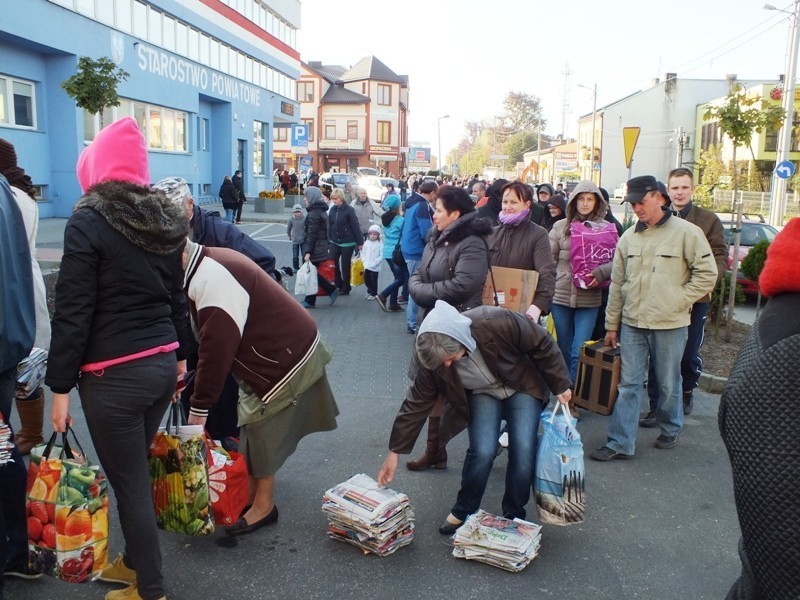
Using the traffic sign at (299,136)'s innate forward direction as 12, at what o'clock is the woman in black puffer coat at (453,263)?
The woman in black puffer coat is roughly at 12 o'clock from the traffic sign.

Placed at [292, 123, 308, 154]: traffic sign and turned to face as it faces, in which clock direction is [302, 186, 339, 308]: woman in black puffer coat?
The woman in black puffer coat is roughly at 12 o'clock from the traffic sign.

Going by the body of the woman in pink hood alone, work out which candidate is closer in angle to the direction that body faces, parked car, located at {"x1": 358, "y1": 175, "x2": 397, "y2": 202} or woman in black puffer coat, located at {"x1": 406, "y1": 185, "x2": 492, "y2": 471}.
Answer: the parked car
